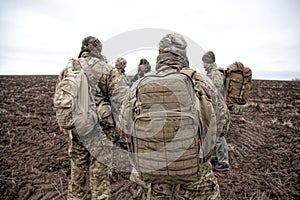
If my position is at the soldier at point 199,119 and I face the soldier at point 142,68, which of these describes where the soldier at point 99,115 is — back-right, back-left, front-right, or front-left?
front-left

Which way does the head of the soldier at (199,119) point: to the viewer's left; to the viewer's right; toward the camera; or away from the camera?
away from the camera

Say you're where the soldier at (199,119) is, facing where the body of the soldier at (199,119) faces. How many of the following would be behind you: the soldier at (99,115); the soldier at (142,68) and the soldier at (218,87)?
0

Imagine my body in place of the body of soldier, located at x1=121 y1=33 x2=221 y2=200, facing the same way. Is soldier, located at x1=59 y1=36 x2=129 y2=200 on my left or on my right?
on my left

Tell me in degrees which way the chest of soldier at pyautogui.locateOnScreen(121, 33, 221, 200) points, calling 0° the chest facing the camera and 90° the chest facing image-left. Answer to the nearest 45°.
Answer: approximately 180°

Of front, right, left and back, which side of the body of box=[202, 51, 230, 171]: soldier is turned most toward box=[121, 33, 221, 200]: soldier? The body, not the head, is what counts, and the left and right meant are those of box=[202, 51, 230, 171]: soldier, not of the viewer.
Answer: left

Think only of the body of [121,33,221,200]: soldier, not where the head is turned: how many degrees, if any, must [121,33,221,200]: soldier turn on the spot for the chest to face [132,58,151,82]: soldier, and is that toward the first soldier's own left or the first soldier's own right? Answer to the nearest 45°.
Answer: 0° — they already face them

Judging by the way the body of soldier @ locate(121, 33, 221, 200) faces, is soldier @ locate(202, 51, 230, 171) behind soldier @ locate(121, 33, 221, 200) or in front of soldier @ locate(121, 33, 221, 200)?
in front
